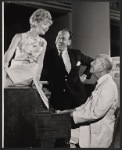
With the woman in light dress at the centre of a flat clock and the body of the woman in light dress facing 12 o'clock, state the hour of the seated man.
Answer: The seated man is roughly at 11 o'clock from the woman in light dress.

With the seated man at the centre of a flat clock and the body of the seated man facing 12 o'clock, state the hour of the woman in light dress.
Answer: The woman in light dress is roughly at 12 o'clock from the seated man.

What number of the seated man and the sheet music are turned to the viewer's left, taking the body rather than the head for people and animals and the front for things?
1

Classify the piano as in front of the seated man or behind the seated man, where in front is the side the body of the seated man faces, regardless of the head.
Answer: in front

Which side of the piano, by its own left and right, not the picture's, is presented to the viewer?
right

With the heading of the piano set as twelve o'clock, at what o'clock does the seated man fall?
The seated man is roughly at 12 o'clock from the piano.

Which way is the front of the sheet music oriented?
to the viewer's right

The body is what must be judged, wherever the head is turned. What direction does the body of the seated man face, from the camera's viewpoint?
to the viewer's left

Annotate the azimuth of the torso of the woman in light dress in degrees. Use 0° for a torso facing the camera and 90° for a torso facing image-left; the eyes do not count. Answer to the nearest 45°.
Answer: approximately 315°
